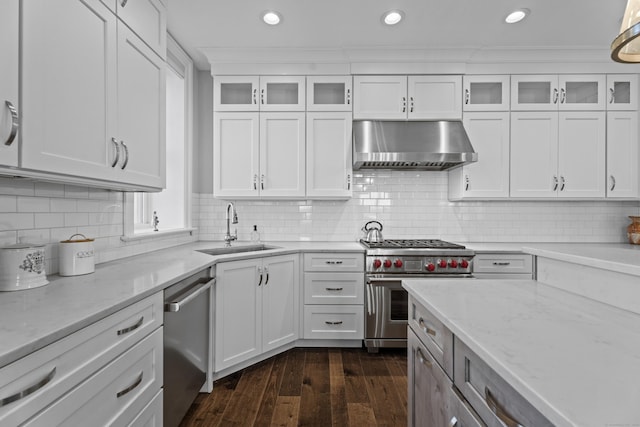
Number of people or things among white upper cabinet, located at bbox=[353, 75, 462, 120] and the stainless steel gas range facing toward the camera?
2

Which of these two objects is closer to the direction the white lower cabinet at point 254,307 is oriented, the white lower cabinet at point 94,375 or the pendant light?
the pendant light

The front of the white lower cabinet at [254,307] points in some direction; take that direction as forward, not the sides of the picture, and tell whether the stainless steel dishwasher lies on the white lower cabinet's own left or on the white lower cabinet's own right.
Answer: on the white lower cabinet's own right

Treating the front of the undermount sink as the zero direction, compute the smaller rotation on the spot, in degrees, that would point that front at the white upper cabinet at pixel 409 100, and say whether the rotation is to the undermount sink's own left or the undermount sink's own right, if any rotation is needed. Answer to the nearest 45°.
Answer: approximately 45° to the undermount sink's own left

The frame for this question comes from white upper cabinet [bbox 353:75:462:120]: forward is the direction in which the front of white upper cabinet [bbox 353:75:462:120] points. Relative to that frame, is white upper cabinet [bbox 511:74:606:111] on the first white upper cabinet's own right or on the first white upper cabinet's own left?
on the first white upper cabinet's own left

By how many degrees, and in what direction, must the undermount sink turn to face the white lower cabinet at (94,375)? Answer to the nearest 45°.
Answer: approximately 45° to its right

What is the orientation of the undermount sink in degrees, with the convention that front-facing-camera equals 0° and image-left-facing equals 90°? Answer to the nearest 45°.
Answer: approximately 315°

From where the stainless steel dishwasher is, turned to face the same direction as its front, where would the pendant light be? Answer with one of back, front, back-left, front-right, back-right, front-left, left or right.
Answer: front

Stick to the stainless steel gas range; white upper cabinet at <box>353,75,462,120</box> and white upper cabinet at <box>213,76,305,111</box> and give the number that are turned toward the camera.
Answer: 3

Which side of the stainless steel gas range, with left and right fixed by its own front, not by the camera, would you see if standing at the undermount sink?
right

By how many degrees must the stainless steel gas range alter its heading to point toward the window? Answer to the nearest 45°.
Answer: approximately 90° to its right

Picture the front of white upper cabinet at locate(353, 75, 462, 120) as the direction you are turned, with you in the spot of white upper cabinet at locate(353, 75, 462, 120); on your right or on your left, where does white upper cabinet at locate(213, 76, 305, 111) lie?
on your right

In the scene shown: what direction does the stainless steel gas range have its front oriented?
toward the camera

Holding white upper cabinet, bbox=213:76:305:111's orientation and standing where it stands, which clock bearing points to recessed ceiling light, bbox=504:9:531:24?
The recessed ceiling light is roughly at 10 o'clock from the white upper cabinet.
